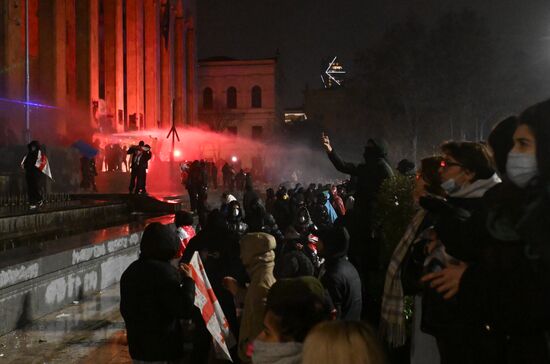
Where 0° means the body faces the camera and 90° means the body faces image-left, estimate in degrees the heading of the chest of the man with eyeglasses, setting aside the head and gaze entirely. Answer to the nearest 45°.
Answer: approximately 90°

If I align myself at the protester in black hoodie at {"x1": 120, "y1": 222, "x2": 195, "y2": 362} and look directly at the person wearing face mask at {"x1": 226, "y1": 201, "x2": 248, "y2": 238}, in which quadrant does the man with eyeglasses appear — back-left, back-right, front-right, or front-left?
back-right

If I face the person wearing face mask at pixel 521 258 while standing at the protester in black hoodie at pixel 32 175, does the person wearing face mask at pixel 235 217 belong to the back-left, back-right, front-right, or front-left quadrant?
front-left

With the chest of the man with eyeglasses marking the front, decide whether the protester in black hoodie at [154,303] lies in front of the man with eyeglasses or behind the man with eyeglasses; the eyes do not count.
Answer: in front

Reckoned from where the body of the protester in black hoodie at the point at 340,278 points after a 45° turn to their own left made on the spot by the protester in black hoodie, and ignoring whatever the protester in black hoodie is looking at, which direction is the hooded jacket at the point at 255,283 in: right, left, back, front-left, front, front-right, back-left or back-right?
front

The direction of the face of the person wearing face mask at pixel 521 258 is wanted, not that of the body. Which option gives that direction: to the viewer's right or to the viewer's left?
to the viewer's left

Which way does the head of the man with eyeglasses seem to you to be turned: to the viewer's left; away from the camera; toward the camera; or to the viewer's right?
to the viewer's left

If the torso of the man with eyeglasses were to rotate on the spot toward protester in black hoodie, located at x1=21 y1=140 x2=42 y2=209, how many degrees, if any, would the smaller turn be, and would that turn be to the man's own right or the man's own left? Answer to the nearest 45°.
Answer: approximately 45° to the man's own right

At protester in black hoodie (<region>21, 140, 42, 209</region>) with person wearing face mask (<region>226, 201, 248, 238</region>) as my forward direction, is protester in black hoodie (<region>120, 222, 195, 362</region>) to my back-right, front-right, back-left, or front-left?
front-right
